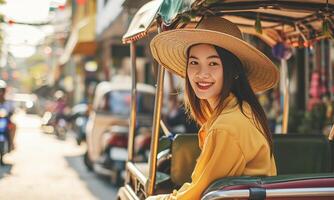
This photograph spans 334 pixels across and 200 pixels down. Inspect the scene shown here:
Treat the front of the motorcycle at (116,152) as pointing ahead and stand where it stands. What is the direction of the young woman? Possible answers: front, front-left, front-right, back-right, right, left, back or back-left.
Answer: back

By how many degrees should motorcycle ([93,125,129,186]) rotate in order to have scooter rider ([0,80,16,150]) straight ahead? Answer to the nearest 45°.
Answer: approximately 45° to its left

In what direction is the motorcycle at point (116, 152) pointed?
away from the camera

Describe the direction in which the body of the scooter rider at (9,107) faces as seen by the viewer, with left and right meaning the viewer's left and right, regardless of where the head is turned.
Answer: facing the viewer

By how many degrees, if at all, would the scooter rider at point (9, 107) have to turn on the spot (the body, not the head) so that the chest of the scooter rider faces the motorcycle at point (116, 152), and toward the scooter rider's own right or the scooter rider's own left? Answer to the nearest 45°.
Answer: approximately 45° to the scooter rider's own left

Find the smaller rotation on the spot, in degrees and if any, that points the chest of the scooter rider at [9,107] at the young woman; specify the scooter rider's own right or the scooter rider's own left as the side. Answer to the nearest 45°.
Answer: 0° — they already face them

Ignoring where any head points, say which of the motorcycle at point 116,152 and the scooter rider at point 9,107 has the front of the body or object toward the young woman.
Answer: the scooter rider

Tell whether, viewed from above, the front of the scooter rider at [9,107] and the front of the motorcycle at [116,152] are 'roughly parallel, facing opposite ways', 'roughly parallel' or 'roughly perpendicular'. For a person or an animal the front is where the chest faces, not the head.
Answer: roughly parallel, facing opposite ways

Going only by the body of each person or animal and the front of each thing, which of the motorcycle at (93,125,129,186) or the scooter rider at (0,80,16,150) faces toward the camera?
the scooter rider

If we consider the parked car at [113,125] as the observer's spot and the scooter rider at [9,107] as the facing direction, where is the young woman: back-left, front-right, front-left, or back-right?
back-left
